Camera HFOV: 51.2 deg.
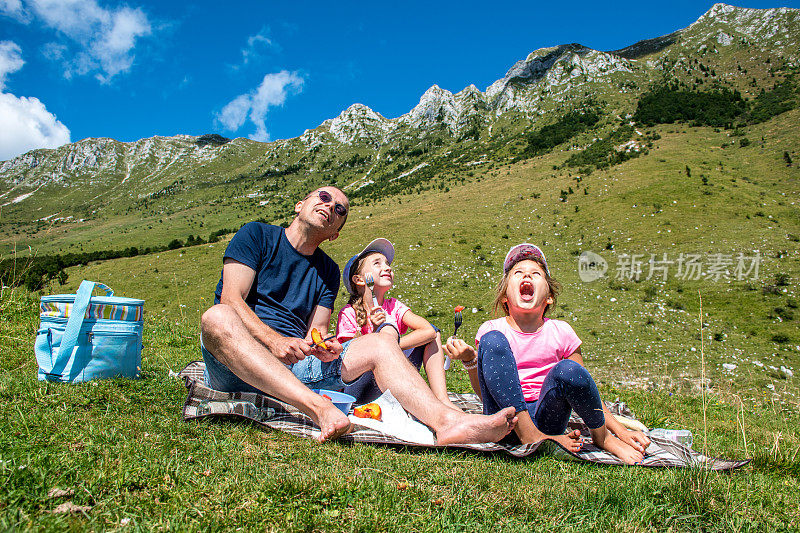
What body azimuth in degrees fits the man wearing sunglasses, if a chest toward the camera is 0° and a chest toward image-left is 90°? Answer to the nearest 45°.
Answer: approximately 315°

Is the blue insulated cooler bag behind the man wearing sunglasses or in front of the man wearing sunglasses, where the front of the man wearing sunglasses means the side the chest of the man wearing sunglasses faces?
behind
